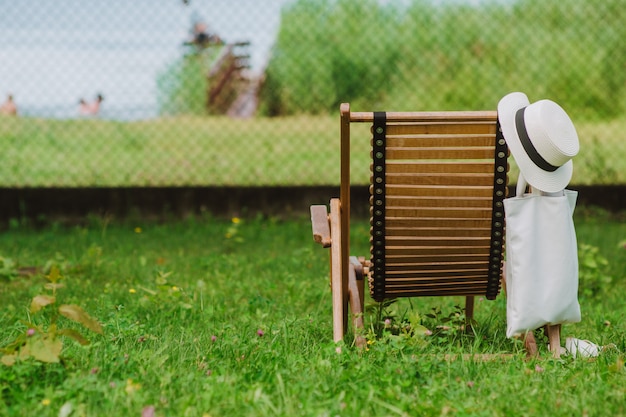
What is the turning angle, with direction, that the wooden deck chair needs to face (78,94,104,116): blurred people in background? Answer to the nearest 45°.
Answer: approximately 45° to its left

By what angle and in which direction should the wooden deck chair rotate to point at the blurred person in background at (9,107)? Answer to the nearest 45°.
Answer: approximately 45° to its left

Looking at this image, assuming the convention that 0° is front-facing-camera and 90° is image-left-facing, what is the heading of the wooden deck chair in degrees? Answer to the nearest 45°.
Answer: approximately 180°
